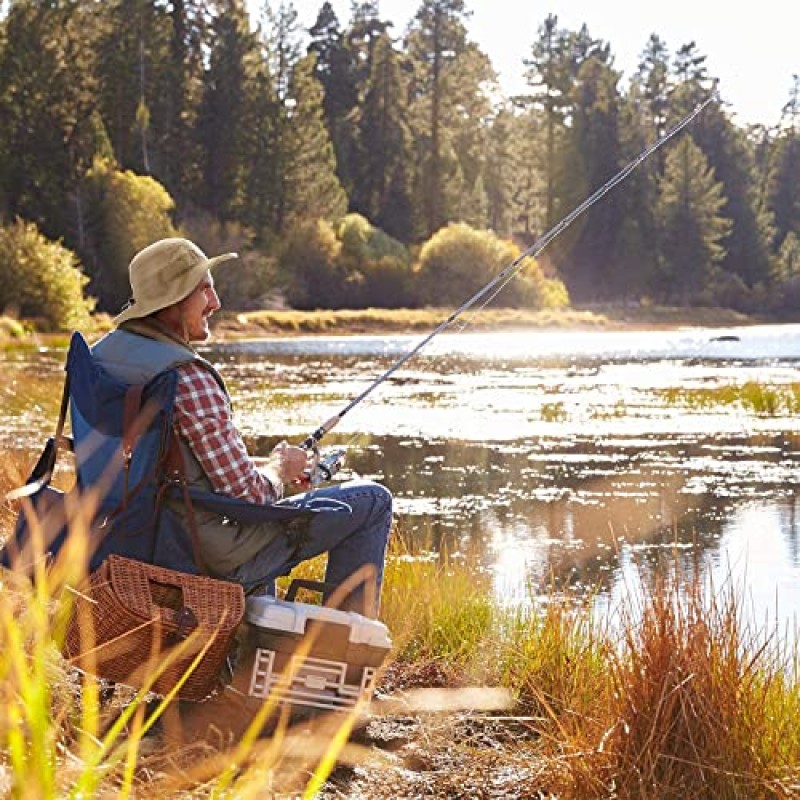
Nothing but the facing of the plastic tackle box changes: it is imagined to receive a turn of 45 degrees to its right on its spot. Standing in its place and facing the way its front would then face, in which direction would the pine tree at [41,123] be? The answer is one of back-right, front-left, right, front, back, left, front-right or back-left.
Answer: back-right

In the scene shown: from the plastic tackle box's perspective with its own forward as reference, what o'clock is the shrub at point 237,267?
The shrub is roughly at 6 o'clock from the plastic tackle box.

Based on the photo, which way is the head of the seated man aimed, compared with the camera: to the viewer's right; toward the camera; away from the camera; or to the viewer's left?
to the viewer's right

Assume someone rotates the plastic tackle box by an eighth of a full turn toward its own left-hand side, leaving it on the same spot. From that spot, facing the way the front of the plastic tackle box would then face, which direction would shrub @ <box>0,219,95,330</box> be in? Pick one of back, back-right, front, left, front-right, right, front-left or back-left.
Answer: back-left

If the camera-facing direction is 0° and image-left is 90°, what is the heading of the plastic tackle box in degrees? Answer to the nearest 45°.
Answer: approximately 0°

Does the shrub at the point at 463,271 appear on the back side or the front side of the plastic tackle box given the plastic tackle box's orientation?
on the back side

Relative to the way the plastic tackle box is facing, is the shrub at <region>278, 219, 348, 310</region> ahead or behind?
behind

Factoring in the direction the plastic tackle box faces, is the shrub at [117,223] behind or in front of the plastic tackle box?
behind
